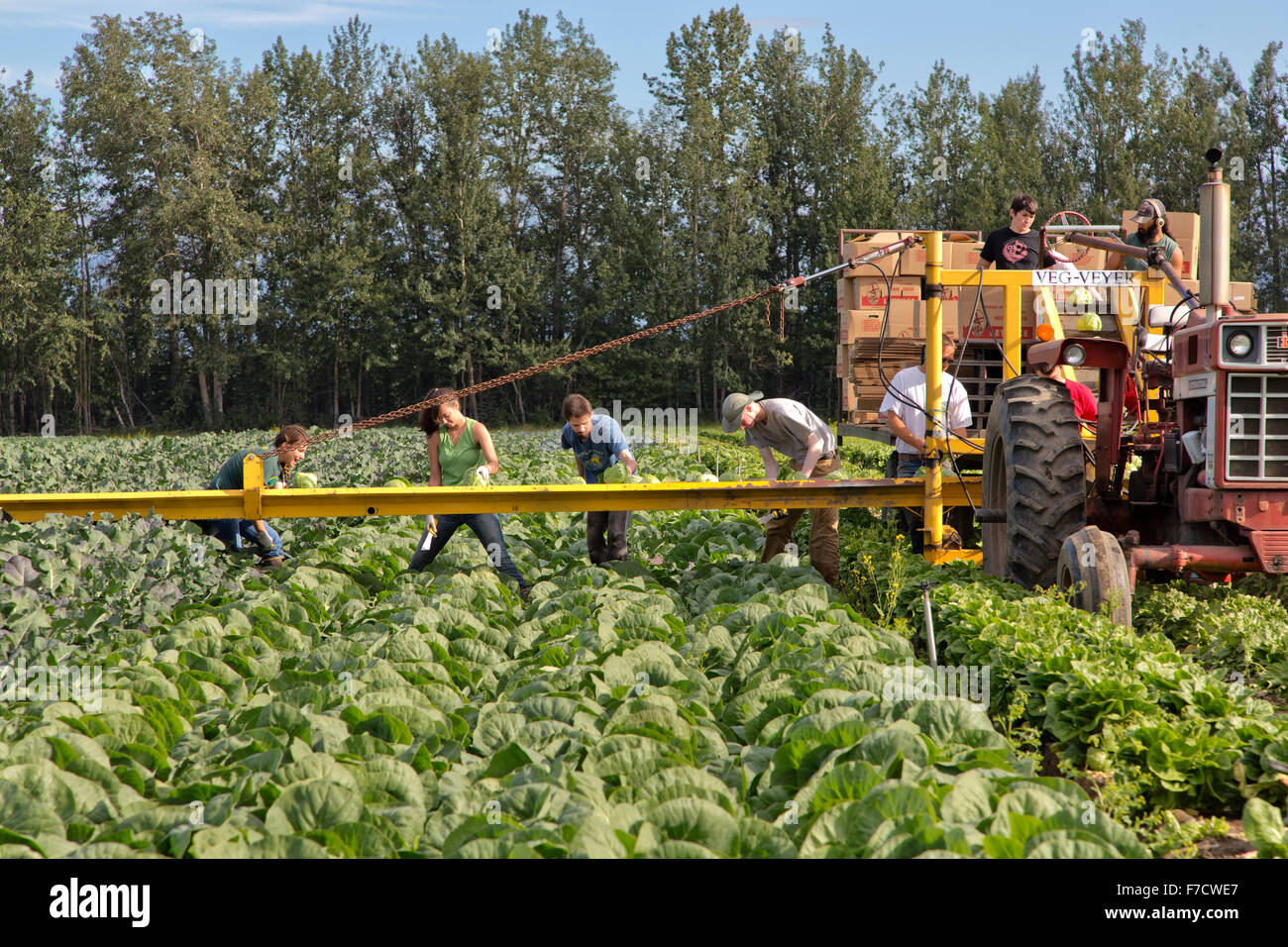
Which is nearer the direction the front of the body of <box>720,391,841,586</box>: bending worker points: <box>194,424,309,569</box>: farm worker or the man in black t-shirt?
the farm worker

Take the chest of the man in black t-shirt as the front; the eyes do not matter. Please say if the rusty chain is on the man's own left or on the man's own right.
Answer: on the man's own right

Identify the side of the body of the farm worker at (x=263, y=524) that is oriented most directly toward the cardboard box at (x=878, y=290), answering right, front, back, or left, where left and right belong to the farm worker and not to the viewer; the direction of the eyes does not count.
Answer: front

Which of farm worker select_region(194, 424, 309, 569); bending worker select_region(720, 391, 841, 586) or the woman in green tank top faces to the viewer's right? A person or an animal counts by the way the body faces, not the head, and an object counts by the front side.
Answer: the farm worker

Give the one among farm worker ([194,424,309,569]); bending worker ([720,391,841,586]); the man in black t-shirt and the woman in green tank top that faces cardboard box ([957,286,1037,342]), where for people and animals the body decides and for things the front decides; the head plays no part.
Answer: the farm worker

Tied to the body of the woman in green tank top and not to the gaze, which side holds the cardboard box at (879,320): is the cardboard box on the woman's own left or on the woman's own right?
on the woman's own left

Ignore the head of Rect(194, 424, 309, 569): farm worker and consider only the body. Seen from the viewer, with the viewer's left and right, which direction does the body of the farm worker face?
facing to the right of the viewer

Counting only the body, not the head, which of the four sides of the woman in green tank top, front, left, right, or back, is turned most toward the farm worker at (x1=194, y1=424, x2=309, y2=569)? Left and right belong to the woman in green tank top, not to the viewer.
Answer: right

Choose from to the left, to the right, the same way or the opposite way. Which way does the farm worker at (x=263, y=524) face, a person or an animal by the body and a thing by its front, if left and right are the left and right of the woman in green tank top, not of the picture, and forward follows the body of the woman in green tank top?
to the left

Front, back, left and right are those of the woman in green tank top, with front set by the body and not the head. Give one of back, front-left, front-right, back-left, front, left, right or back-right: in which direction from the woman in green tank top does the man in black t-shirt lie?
left
